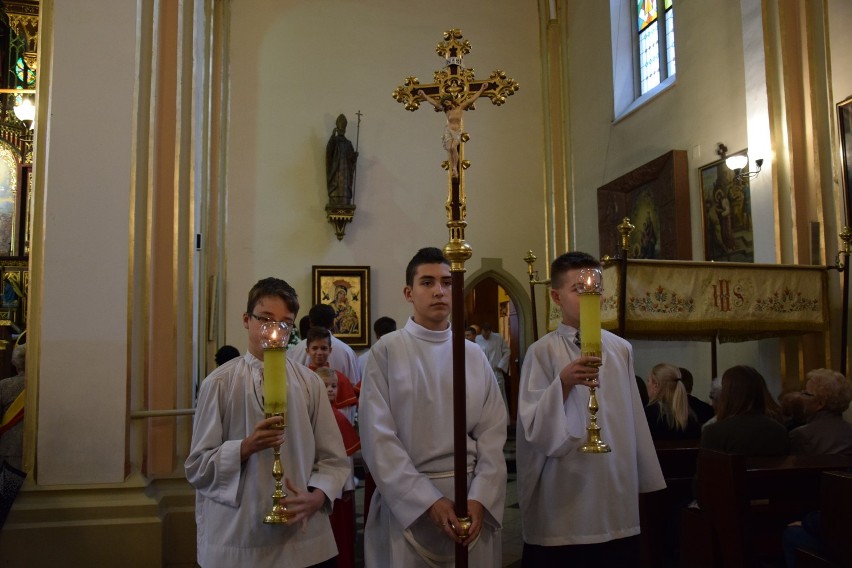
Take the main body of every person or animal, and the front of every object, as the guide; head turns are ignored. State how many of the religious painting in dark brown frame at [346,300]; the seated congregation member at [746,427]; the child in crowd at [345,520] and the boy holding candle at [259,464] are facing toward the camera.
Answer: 3

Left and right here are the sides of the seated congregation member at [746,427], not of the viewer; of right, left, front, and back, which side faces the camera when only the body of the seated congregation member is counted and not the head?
back

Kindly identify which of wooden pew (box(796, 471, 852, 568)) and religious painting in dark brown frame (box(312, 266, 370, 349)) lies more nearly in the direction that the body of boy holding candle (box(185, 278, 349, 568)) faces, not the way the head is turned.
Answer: the wooden pew

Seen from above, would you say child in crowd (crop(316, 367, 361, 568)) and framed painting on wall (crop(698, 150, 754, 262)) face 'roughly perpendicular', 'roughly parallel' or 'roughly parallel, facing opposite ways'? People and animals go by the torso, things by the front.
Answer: roughly perpendicular

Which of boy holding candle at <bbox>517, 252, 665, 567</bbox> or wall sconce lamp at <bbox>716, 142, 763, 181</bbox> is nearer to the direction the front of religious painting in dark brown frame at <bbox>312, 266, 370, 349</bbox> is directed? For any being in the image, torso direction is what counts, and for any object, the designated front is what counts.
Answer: the boy holding candle

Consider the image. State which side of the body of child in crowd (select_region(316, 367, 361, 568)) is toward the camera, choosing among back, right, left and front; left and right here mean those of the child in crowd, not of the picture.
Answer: front

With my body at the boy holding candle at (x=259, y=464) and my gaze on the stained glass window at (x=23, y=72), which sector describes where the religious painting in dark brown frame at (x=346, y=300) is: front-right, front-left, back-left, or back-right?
front-right

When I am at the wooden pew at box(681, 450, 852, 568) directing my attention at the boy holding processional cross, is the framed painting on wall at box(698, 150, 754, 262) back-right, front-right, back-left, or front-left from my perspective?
back-right

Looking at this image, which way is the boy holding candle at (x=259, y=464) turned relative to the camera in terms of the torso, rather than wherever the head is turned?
toward the camera

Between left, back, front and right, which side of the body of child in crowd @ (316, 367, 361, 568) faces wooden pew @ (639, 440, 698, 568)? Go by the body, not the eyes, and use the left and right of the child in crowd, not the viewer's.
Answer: left

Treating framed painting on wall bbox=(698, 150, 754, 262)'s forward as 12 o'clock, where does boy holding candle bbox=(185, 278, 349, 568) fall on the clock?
The boy holding candle is roughly at 11 o'clock from the framed painting on wall.

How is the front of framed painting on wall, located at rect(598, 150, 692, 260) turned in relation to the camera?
facing the viewer and to the left of the viewer

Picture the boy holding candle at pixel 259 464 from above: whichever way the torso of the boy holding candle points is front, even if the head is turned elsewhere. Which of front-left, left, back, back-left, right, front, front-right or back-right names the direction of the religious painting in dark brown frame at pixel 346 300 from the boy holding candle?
back

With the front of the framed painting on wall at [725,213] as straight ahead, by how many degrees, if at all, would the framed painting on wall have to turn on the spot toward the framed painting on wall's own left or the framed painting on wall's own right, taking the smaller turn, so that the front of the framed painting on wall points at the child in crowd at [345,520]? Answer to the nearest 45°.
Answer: approximately 45° to the framed painting on wall's own left

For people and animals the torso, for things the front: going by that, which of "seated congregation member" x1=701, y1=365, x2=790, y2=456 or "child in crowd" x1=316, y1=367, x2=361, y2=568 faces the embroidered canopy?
the seated congregation member

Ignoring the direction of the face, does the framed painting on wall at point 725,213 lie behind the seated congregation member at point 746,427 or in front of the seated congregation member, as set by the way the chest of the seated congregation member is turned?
in front

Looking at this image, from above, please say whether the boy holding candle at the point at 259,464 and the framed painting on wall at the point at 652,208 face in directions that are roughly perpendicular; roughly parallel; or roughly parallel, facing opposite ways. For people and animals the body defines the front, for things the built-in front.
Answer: roughly perpendicular

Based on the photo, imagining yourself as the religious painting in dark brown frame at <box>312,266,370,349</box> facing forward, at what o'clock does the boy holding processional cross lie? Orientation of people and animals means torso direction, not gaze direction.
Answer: The boy holding processional cross is roughly at 12 o'clock from the religious painting in dark brown frame.

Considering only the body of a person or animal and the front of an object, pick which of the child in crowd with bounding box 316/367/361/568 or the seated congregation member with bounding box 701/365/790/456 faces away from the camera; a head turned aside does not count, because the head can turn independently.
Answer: the seated congregation member

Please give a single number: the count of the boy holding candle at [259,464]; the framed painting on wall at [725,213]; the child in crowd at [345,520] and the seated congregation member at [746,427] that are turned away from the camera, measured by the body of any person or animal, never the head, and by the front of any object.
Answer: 1

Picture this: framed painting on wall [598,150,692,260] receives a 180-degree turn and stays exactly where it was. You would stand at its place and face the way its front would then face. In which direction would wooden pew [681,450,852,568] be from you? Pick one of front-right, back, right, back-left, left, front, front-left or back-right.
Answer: back-right

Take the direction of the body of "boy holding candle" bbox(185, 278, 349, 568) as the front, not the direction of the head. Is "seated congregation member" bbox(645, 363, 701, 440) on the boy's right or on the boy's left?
on the boy's left
